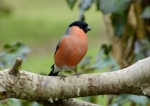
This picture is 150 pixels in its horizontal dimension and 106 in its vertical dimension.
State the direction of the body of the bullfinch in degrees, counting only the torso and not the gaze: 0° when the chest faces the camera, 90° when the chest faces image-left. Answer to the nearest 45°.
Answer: approximately 315°
